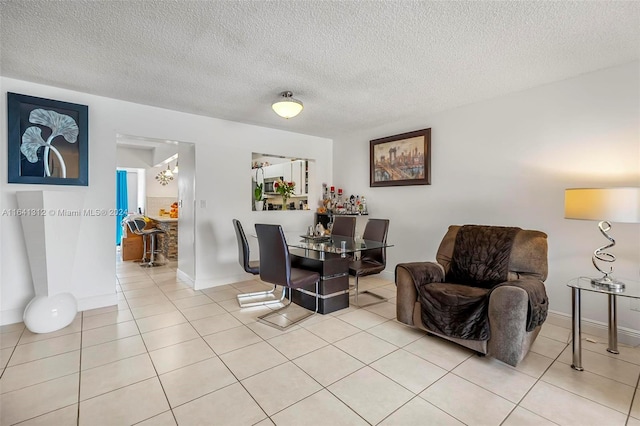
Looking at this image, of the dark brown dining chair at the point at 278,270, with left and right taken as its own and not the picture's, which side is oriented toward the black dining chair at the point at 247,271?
left

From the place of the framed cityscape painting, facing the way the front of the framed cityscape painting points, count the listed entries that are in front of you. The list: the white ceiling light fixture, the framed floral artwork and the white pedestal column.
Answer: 3

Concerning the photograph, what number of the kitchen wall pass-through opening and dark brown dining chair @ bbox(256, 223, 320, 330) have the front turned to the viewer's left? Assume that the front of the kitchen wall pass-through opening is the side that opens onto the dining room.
0

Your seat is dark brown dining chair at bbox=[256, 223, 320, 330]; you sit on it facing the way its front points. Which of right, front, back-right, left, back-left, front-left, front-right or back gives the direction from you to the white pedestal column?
back-left

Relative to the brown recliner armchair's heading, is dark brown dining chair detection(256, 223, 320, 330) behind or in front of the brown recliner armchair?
in front

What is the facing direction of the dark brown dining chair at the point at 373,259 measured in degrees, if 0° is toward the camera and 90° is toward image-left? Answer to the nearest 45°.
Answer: approximately 45°

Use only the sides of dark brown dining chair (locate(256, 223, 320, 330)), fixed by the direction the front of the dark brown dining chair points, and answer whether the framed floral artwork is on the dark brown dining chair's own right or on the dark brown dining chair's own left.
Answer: on the dark brown dining chair's own left

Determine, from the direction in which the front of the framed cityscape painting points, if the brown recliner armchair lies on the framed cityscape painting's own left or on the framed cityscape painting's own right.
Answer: on the framed cityscape painting's own left

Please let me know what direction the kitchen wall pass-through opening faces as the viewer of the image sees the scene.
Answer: facing the viewer and to the right of the viewer

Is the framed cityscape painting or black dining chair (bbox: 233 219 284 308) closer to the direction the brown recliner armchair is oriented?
the black dining chair

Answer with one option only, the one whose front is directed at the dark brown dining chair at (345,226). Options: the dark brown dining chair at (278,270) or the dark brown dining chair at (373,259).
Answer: the dark brown dining chair at (278,270)

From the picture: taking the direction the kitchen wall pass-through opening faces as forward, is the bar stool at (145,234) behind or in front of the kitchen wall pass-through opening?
behind

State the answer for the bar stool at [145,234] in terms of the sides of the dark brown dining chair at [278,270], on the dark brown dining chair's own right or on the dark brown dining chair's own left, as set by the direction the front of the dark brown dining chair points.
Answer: on the dark brown dining chair's own left
